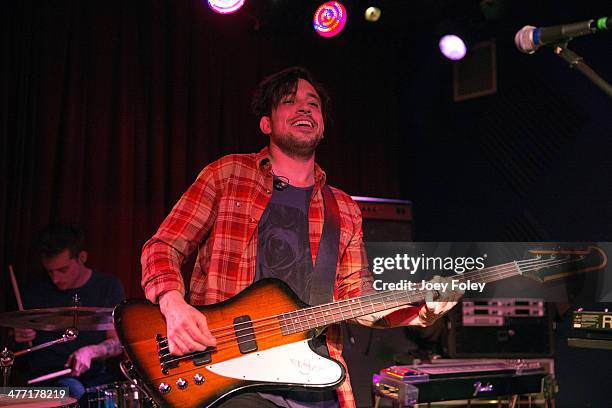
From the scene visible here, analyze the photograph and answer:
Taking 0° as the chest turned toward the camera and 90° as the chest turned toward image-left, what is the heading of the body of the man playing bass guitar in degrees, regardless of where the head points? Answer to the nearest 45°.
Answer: approximately 315°

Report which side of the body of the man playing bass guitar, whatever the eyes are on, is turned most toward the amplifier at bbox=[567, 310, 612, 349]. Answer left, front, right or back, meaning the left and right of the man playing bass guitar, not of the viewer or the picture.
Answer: left

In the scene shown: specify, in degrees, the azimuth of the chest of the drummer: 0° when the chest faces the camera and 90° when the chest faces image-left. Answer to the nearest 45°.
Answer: approximately 45°

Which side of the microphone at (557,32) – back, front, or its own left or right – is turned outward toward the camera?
left

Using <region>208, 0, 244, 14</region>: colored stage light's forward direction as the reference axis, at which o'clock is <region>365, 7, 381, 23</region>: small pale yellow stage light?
<region>365, 7, 381, 23</region>: small pale yellow stage light is roughly at 8 o'clock from <region>208, 0, 244, 14</region>: colored stage light.

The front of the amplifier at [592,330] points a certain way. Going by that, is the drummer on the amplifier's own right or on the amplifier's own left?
on the amplifier's own right
